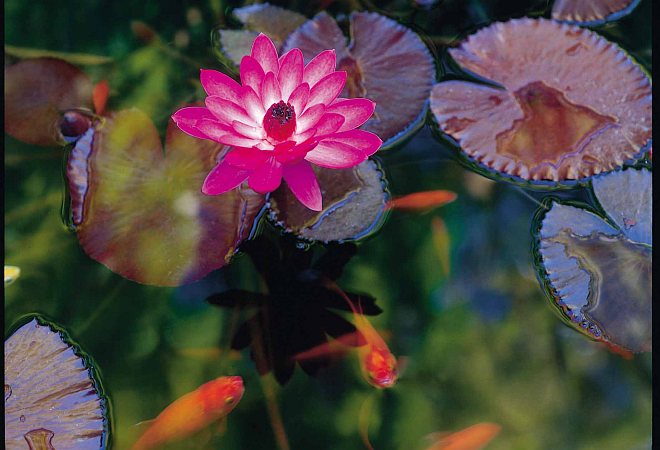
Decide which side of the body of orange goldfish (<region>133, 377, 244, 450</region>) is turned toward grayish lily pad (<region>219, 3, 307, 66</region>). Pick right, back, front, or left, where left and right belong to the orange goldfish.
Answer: front

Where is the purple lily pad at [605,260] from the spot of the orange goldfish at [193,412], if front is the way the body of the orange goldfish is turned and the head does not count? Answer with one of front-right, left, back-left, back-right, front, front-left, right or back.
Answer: front-right

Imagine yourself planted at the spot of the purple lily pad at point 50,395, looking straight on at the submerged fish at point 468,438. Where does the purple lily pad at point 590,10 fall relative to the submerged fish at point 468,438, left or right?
left

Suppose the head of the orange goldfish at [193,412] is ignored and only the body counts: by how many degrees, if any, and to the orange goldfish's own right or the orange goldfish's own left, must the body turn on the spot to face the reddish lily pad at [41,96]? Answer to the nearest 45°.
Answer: approximately 45° to the orange goldfish's own left

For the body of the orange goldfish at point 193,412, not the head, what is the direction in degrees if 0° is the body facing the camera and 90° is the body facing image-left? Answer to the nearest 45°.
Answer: approximately 225°
